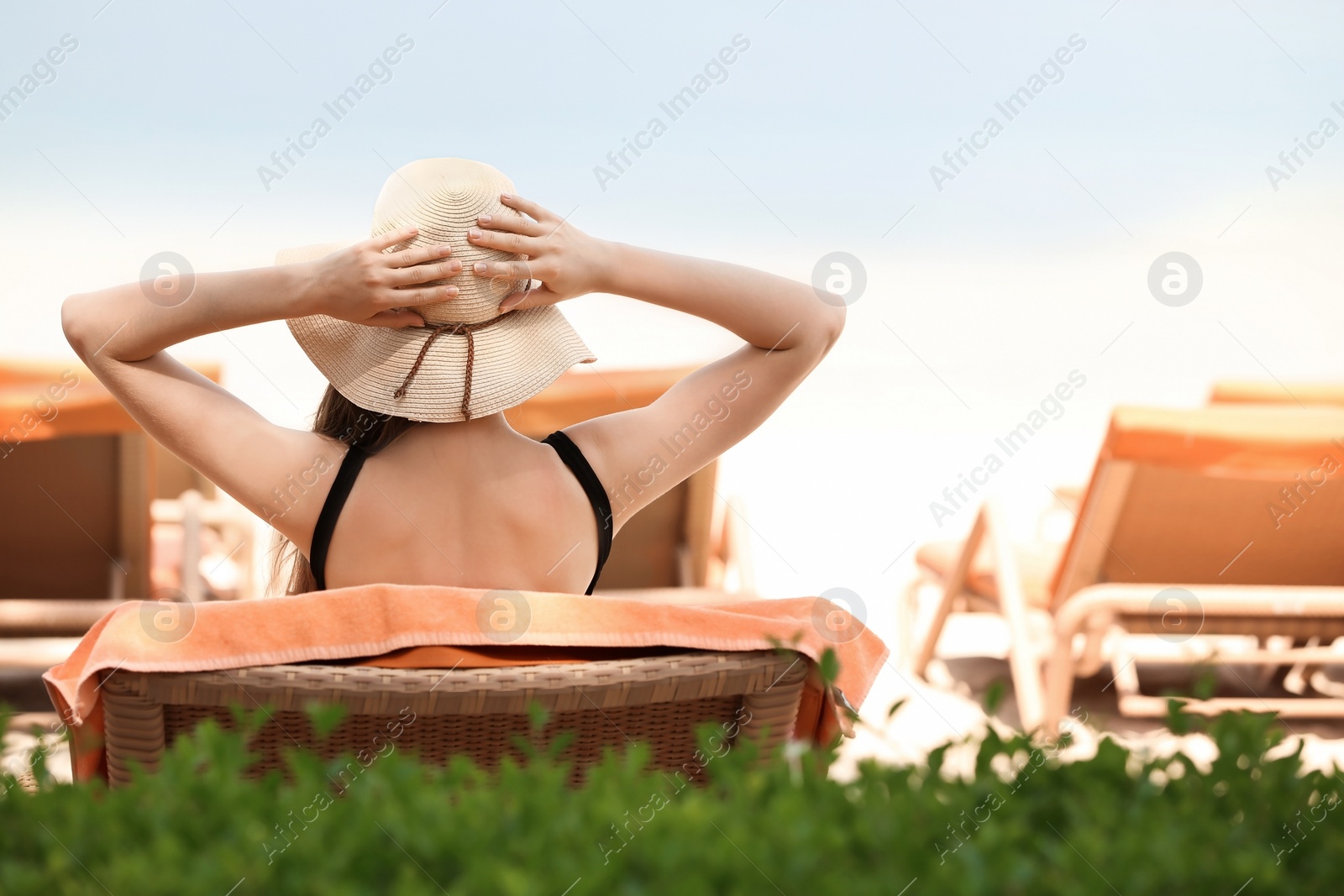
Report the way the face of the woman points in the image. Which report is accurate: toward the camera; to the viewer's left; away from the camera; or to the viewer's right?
away from the camera

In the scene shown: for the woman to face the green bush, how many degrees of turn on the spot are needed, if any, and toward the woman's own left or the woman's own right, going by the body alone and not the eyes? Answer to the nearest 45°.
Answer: approximately 180°

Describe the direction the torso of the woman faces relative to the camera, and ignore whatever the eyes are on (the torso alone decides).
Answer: away from the camera

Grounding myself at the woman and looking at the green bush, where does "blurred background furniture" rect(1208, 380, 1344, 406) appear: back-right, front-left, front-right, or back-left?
back-left

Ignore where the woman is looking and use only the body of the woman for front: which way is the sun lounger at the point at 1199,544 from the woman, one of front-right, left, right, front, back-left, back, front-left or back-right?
front-right
